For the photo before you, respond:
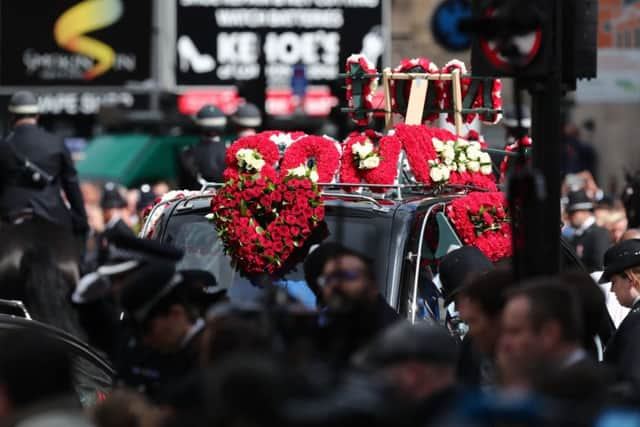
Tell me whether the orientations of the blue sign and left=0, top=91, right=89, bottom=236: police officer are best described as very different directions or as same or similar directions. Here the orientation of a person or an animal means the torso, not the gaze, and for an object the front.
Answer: very different directions

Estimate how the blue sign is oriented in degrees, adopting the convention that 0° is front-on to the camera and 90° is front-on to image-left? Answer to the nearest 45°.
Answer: approximately 0°

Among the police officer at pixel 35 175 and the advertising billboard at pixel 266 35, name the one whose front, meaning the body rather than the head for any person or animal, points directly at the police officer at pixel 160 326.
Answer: the advertising billboard

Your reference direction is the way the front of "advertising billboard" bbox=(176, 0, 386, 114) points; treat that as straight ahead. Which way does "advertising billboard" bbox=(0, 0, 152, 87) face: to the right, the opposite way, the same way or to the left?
the same way

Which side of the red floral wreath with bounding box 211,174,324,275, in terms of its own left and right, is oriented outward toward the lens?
front

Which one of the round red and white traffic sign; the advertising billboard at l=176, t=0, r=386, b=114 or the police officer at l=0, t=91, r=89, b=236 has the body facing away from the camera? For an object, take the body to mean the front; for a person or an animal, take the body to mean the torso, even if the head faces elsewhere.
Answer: the police officer

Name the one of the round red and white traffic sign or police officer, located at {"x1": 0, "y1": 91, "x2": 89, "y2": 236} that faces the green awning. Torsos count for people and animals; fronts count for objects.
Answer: the police officer

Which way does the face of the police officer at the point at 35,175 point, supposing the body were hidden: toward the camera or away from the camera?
away from the camera

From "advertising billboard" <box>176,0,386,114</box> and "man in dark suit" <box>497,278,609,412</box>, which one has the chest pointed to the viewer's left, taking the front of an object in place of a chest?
the man in dark suit

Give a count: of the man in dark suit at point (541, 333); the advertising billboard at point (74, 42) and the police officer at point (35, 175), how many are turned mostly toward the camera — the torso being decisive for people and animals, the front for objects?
1
